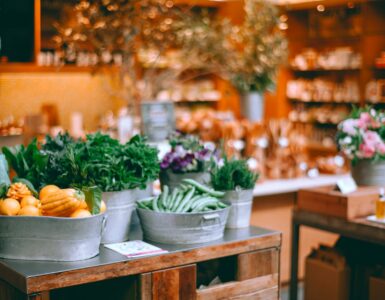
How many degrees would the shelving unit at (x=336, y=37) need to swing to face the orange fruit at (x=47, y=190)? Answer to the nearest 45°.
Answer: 0° — it already faces it

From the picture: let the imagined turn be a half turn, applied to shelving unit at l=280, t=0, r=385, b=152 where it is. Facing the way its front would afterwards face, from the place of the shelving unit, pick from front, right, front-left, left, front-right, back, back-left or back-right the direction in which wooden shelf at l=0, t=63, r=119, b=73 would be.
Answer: back-left

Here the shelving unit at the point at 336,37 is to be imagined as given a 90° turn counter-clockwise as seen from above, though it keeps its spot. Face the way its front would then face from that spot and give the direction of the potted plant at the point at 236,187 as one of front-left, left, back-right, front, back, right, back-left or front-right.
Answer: right

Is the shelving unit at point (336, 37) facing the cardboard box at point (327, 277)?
yes

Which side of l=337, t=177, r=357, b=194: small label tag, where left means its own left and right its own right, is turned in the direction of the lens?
front

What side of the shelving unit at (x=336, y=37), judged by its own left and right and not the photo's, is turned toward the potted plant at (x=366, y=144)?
front

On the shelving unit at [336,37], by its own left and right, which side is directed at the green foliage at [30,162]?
front

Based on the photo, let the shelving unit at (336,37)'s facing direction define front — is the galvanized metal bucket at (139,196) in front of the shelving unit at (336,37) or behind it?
in front

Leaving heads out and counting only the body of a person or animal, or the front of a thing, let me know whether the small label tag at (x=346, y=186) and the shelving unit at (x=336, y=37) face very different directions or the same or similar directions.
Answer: same or similar directions

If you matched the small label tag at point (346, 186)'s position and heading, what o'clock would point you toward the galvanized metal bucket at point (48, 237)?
The galvanized metal bucket is roughly at 1 o'clock from the small label tag.

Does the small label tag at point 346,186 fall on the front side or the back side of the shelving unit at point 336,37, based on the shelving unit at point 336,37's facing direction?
on the front side

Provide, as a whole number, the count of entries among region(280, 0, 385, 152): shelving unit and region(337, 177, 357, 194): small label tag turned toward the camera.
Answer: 2

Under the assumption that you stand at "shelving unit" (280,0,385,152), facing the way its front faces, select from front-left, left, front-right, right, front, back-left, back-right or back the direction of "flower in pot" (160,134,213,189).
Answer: front

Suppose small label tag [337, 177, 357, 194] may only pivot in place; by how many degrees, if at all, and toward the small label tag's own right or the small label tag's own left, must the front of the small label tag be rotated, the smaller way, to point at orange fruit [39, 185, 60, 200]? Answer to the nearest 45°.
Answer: approximately 45° to the small label tag's own right
